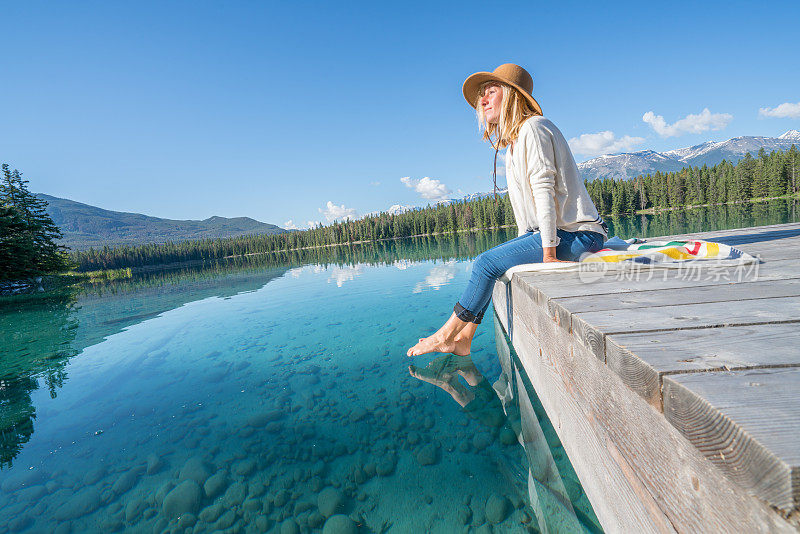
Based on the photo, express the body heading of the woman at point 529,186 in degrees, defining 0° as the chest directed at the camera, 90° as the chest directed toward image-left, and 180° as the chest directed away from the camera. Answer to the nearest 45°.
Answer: approximately 90°

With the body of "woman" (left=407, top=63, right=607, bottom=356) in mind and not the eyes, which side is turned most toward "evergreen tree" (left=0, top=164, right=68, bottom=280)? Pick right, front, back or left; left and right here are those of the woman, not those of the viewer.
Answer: front

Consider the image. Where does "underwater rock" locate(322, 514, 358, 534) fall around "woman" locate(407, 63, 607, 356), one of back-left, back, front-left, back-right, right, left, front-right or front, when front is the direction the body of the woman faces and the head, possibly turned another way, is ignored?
front-left

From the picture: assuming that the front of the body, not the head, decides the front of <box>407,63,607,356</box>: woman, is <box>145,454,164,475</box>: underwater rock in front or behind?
in front

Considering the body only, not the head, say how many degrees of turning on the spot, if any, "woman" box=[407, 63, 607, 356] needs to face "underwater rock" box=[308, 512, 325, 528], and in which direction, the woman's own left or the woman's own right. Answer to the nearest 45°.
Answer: approximately 45° to the woman's own left

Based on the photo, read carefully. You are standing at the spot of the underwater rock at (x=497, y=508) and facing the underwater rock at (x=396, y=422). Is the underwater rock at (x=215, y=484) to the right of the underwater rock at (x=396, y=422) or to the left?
left

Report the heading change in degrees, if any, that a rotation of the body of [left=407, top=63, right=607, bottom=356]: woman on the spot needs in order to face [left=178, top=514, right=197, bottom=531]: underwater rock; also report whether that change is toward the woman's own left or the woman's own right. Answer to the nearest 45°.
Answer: approximately 45° to the woman's own left

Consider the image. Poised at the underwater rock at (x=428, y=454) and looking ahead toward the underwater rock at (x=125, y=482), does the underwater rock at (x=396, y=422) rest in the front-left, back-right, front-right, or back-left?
front-right

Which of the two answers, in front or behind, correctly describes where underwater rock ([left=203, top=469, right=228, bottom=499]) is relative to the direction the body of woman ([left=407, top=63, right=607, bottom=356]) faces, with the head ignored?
in front
